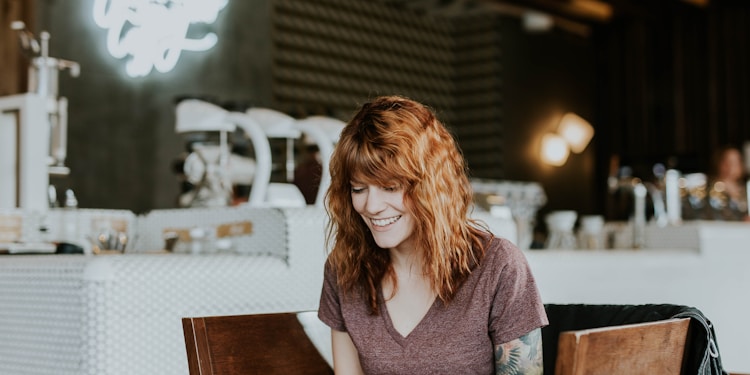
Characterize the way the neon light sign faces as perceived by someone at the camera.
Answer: facing the viewer

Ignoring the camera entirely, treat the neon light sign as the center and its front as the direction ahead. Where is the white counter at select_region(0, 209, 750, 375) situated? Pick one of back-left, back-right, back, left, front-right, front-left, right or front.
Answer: front

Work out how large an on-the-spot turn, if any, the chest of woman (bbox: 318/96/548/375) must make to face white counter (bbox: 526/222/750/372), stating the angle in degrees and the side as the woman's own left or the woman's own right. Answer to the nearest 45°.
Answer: approximately 180°

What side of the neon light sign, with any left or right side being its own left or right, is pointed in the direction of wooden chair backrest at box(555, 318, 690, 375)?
front

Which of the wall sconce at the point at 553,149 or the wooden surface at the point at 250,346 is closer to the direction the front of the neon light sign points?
the wooden surface

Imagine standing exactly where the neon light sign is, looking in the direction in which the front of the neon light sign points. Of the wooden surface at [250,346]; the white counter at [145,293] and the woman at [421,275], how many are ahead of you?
3

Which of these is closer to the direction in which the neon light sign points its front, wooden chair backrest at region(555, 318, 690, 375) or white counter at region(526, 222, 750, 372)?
the wooden chair backrest

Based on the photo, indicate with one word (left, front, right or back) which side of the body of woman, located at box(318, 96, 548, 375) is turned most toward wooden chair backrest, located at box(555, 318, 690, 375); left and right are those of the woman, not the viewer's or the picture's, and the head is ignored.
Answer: left

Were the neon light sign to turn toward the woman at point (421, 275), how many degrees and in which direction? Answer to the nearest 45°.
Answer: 0° — it already faces them

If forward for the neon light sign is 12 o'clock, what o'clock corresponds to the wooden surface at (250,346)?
The wooden surface is roughly at 12 o'clock from the neon light sign.

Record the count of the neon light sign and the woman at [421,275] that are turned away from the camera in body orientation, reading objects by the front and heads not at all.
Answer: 0

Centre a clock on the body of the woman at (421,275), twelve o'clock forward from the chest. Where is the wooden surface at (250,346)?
The wooden surface is roughly at 1 o'clock from the woman.

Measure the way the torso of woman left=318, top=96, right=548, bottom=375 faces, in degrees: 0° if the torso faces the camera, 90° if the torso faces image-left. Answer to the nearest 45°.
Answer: approximately 45°

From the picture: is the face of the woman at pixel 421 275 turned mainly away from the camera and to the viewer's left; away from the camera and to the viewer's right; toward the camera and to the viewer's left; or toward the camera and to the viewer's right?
toward the camera and to the viewer's left
